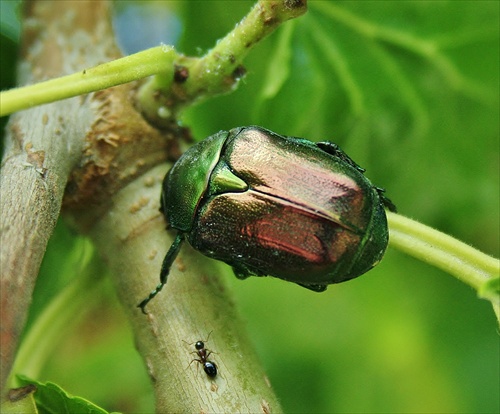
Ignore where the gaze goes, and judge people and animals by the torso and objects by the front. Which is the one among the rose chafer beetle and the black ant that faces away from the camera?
the black ant

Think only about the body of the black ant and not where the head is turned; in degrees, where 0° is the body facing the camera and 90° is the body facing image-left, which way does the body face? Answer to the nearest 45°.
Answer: approximately 180°

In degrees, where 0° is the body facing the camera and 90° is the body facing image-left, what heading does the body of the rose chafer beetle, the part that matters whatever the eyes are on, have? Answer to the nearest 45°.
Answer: approximately 90°

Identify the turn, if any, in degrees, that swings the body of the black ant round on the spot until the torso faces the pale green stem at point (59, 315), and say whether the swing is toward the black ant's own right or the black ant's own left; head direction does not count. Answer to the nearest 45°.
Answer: approximately 45° to the black ant's own left

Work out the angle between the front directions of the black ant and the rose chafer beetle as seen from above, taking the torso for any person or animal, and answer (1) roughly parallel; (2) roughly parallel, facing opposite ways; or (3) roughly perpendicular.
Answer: roughly perpendicular

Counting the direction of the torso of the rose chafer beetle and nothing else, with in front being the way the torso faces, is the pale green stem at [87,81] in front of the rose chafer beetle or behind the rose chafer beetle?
in front

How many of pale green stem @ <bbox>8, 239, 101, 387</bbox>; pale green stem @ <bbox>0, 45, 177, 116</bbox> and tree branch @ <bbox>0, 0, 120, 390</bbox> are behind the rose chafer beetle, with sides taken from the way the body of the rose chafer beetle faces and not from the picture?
0

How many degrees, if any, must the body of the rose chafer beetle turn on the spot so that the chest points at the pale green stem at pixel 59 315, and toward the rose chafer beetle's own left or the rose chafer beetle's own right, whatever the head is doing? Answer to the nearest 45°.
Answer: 0° — it already faces it

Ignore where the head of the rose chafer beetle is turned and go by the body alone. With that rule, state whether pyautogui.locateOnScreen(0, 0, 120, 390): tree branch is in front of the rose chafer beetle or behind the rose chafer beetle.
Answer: in front

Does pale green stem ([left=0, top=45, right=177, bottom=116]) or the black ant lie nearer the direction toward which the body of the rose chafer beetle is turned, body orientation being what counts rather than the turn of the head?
the pale green stem

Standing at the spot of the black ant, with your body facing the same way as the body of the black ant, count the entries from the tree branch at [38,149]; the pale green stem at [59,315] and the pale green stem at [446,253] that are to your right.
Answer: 1

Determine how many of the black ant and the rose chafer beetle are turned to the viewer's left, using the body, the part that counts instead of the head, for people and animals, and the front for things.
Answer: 1

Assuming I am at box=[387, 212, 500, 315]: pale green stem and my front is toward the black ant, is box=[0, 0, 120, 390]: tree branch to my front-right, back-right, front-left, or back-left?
front-right

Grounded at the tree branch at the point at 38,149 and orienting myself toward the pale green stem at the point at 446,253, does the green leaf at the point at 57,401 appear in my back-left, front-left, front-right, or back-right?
front-right
